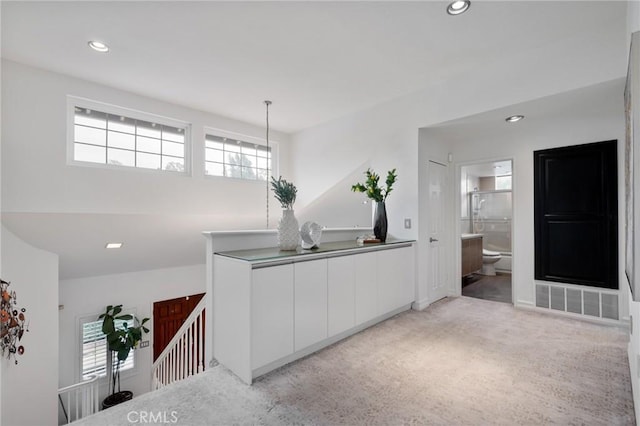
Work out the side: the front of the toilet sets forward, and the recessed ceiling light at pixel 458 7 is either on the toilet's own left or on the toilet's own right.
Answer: on the toilet's own right

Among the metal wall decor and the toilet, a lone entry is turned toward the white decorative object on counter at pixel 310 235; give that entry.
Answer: the metal wall decor

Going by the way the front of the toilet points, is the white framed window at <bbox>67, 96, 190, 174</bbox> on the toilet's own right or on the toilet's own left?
on the toilet's own right

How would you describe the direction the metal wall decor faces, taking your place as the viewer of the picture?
facing the viewer and to the right of the viewer

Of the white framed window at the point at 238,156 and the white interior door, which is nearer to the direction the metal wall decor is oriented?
the white interior door

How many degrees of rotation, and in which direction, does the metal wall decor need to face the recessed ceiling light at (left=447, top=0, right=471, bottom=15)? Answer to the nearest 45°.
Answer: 0° — it already faces it

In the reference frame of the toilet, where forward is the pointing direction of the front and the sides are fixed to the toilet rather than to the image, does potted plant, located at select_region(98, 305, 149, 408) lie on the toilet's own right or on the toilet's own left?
on the toilet's own right

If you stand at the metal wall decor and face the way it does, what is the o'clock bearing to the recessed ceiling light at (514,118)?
The recessed ceiling light is roughly at 10 o'clock from the metal wall decor.

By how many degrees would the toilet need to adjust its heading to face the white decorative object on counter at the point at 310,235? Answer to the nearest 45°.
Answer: approximately 90° to its right

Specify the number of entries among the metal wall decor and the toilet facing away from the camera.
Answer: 0
